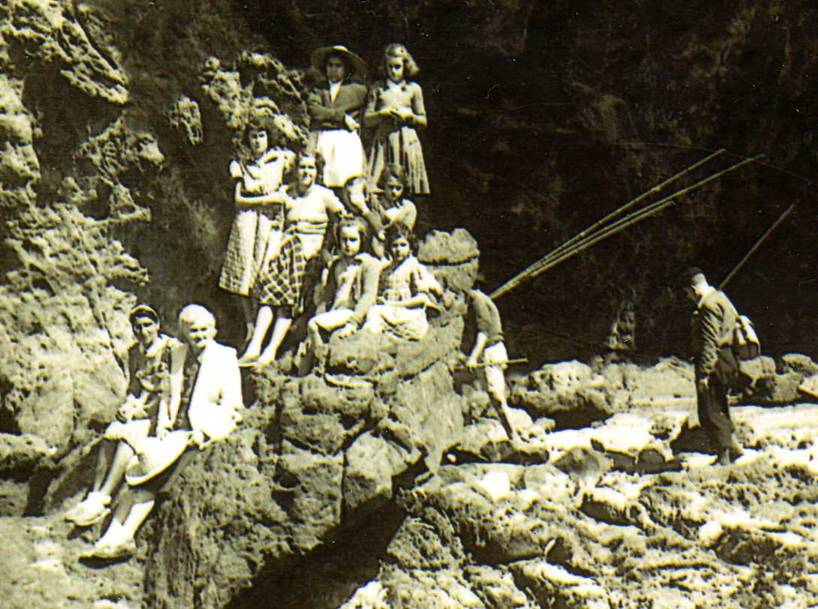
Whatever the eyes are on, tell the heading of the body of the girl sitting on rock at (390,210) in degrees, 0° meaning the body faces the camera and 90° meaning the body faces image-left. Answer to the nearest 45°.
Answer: approximately 0°

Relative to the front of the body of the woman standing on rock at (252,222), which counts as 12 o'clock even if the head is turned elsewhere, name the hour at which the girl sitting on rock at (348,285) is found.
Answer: The girl sitting on rock is roughly at 10 o'clock from the woman standing on rock.

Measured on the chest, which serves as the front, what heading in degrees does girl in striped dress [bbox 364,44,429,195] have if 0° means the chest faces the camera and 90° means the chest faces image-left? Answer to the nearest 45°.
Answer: approximately 0°

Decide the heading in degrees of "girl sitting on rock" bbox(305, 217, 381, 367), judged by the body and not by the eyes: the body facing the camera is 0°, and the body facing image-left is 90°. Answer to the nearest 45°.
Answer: approximately 45°

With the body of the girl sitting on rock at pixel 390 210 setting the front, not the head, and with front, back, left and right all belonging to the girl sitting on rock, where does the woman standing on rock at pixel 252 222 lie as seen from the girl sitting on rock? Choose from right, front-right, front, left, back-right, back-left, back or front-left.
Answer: right
